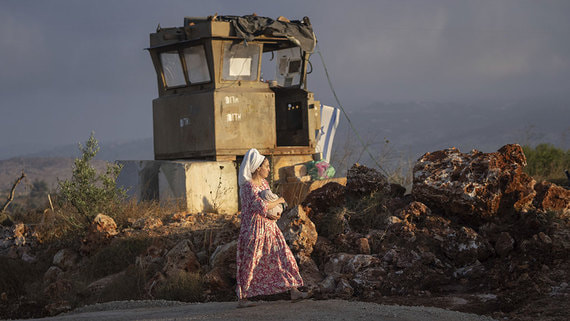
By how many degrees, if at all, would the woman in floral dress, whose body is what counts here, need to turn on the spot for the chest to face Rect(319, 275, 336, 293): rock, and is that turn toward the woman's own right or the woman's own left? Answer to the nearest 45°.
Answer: approximately 45° to the woman's own left

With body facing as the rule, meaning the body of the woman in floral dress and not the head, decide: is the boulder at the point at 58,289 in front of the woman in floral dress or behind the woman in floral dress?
behind

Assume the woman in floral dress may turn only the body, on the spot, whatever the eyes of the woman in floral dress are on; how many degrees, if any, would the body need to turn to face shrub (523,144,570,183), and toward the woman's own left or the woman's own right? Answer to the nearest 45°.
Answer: approximately 45° to the woman's own left

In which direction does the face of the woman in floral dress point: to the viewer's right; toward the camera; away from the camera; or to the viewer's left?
to the viewer's right

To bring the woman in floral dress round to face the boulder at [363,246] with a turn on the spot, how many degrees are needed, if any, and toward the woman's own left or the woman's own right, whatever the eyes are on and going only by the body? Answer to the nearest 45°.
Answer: approximately 45° to the woman's own left

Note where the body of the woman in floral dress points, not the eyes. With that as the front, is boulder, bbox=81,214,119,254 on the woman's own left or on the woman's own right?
on the woman's own left

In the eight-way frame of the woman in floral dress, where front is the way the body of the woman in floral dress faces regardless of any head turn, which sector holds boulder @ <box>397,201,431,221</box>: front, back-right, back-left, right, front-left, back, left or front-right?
front-left

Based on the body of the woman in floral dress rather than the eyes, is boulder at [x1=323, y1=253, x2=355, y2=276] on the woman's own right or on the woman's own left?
on the woman's own left

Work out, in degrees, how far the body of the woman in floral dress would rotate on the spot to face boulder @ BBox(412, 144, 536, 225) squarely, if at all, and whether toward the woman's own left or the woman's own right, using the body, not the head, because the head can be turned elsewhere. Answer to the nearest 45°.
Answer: approximately 45° to the woman's own left

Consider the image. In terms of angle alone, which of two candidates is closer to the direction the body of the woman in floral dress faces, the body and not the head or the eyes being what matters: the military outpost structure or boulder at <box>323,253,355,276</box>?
the boulder

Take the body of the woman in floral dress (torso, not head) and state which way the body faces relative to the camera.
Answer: to the viewer's right

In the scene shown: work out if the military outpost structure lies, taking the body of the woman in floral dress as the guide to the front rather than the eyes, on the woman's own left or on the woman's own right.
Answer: on the woman's own left

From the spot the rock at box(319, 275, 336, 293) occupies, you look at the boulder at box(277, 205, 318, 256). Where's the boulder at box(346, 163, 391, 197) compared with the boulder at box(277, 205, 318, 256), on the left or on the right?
right
